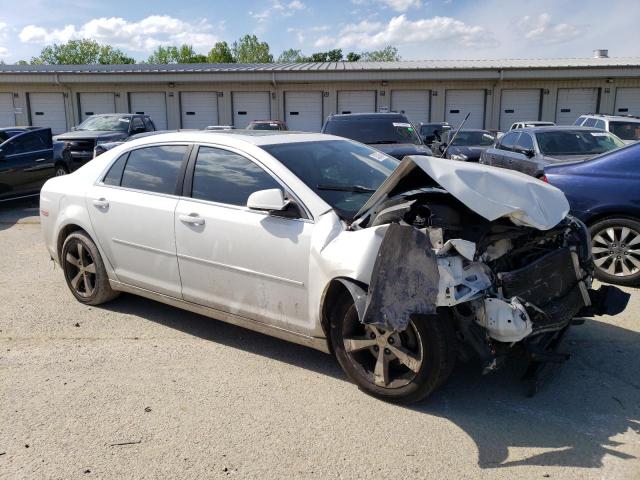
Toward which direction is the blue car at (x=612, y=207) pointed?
to the viewer's right

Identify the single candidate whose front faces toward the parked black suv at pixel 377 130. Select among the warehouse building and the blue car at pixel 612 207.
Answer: the warehouse building

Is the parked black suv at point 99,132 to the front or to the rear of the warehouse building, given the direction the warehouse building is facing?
to the front

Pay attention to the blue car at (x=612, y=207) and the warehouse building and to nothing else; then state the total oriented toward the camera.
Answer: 1

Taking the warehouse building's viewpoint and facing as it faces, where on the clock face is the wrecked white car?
The wrecked white car is roughly at 12 o'clock from the warehouse building.

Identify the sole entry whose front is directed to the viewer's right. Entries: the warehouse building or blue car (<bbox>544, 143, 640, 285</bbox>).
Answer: the blue car

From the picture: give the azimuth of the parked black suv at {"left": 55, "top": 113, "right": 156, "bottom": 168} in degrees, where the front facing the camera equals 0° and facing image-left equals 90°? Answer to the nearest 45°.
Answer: approximately 45°

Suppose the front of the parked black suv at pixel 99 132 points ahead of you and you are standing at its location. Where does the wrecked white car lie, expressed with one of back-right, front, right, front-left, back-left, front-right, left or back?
front-left

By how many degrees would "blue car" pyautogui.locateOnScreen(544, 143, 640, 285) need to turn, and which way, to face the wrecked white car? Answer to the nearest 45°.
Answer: approximately 135° to its right

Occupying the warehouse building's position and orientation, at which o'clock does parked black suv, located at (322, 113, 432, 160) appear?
The parked black suv is roughly at 12 o'clock from the warehouse building.

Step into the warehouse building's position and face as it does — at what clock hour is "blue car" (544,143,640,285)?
The blue car is roughly at 12 o'clock from the warehouse building.

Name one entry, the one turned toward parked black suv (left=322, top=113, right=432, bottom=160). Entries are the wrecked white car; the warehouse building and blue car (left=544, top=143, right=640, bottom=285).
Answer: the warehouse building

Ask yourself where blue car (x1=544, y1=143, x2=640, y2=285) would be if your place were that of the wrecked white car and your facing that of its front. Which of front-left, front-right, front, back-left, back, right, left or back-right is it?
left

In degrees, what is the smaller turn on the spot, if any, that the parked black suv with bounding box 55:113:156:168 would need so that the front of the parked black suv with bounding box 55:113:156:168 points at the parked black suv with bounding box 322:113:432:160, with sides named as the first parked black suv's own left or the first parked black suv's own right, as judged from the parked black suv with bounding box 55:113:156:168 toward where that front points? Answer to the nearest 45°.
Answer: approximately 90° to the first parked black suv's own left

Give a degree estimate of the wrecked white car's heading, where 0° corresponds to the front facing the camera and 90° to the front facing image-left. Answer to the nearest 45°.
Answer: approximately 315°
